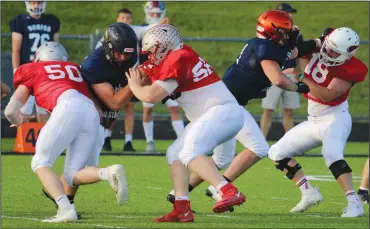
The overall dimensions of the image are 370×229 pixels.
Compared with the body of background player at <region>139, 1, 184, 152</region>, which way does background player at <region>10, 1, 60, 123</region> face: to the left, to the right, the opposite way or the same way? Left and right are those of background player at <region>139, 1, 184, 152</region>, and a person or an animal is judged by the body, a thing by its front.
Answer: the same way

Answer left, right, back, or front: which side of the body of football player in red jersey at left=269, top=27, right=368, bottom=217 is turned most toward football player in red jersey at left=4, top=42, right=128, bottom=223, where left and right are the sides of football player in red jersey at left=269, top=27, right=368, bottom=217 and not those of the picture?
front

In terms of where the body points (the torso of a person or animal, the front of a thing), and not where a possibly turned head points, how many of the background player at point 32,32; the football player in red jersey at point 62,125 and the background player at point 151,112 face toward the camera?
2

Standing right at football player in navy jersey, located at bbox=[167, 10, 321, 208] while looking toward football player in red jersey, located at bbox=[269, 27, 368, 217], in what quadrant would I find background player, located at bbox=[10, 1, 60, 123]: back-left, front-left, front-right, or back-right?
back-left

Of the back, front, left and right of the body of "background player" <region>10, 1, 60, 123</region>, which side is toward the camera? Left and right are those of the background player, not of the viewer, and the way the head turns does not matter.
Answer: front

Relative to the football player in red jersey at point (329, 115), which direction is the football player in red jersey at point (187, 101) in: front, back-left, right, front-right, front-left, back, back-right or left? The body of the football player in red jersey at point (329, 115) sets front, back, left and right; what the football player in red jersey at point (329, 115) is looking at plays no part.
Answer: front

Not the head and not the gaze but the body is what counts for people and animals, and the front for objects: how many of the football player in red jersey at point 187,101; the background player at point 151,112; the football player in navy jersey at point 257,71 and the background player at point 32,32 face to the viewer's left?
1

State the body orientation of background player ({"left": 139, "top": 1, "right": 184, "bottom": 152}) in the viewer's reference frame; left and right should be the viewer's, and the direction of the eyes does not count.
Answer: facing the viewer
